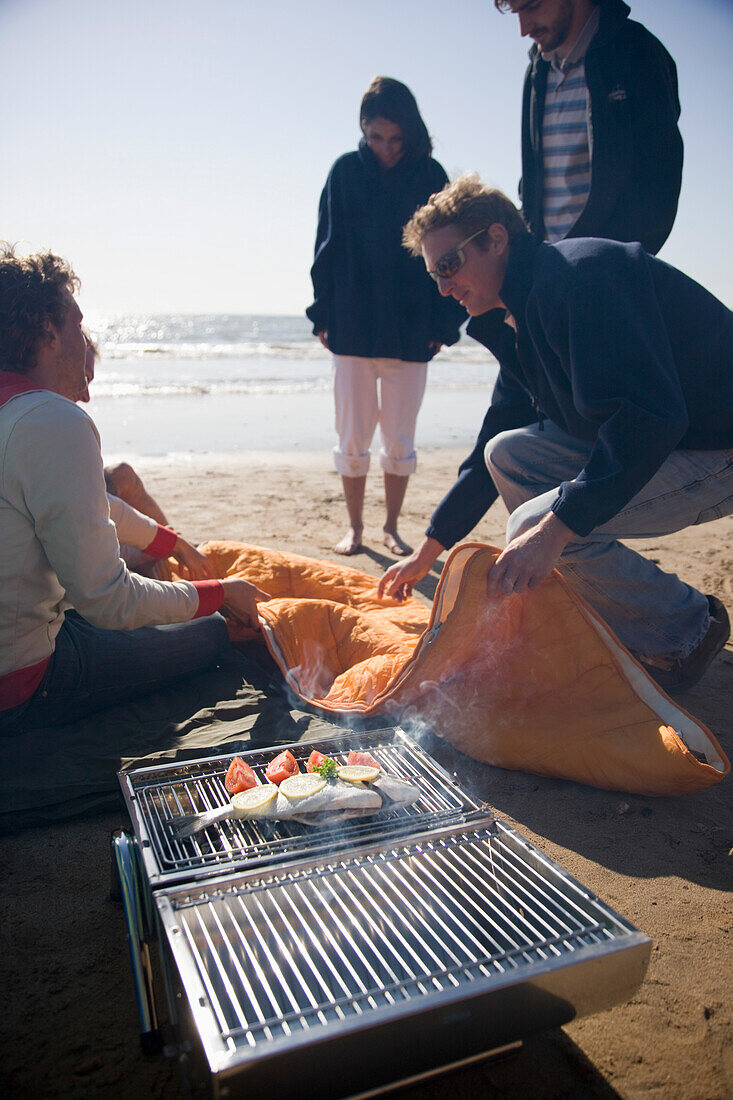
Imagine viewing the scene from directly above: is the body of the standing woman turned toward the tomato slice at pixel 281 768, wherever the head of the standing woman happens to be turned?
yes

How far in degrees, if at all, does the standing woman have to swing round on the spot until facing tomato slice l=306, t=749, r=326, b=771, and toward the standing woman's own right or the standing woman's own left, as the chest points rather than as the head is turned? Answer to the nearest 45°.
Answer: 0° — they already face it

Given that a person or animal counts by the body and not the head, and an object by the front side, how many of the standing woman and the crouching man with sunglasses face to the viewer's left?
1

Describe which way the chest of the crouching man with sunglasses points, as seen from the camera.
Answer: to the viewer's left

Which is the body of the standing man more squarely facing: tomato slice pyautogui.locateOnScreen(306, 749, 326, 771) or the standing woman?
the tomato slice

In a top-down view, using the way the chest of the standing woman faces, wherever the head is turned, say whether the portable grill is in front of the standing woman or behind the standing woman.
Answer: in front

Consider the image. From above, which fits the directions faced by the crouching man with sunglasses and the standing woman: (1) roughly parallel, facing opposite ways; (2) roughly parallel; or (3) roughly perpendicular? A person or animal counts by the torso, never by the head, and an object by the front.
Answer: roughly perpendicular

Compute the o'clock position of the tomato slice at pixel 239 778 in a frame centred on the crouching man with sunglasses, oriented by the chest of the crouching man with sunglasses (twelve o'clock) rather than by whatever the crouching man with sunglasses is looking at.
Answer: The tomato slice is roughly at 10 o'clock from the crouching man with sunglasses.

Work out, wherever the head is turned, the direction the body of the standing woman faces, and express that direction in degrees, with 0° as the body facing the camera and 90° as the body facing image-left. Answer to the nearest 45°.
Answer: approximately 0°

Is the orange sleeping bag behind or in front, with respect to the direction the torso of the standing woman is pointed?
in front

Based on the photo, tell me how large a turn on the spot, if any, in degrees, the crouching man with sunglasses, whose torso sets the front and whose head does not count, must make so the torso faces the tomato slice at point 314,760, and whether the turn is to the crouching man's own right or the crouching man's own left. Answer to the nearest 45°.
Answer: approximately 45° to the crouching man's own left
